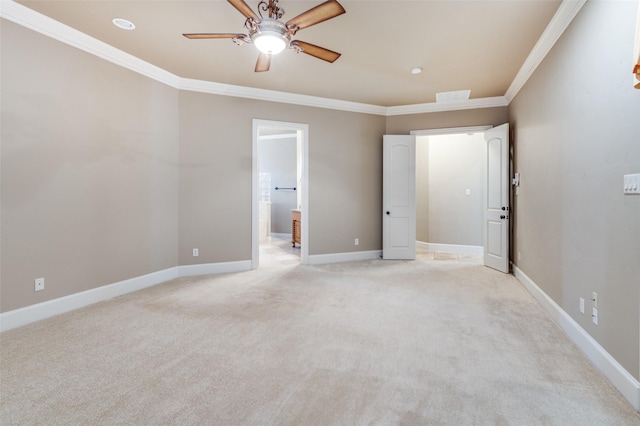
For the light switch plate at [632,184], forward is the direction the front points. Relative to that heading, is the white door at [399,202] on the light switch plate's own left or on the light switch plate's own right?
on the light switch plate's own right

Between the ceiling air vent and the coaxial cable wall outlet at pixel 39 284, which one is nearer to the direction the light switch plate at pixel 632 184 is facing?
the coaxial cable wall outlet

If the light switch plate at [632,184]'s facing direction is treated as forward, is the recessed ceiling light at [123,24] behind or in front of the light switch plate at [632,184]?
in front

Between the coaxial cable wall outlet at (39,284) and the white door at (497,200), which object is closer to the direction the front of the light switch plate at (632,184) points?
the coaxial cable wall outlet

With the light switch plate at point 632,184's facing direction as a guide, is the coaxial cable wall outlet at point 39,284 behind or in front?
in front

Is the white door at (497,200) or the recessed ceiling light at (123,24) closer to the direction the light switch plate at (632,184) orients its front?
the recessed ceiling light

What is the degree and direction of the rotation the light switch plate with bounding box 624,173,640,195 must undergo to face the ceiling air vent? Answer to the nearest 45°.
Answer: approximately 90° to its right

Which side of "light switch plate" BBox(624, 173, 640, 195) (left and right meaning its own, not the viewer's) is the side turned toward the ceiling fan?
front

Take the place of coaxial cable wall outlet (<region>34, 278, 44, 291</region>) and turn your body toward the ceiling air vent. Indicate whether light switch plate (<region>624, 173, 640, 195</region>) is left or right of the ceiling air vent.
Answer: right
